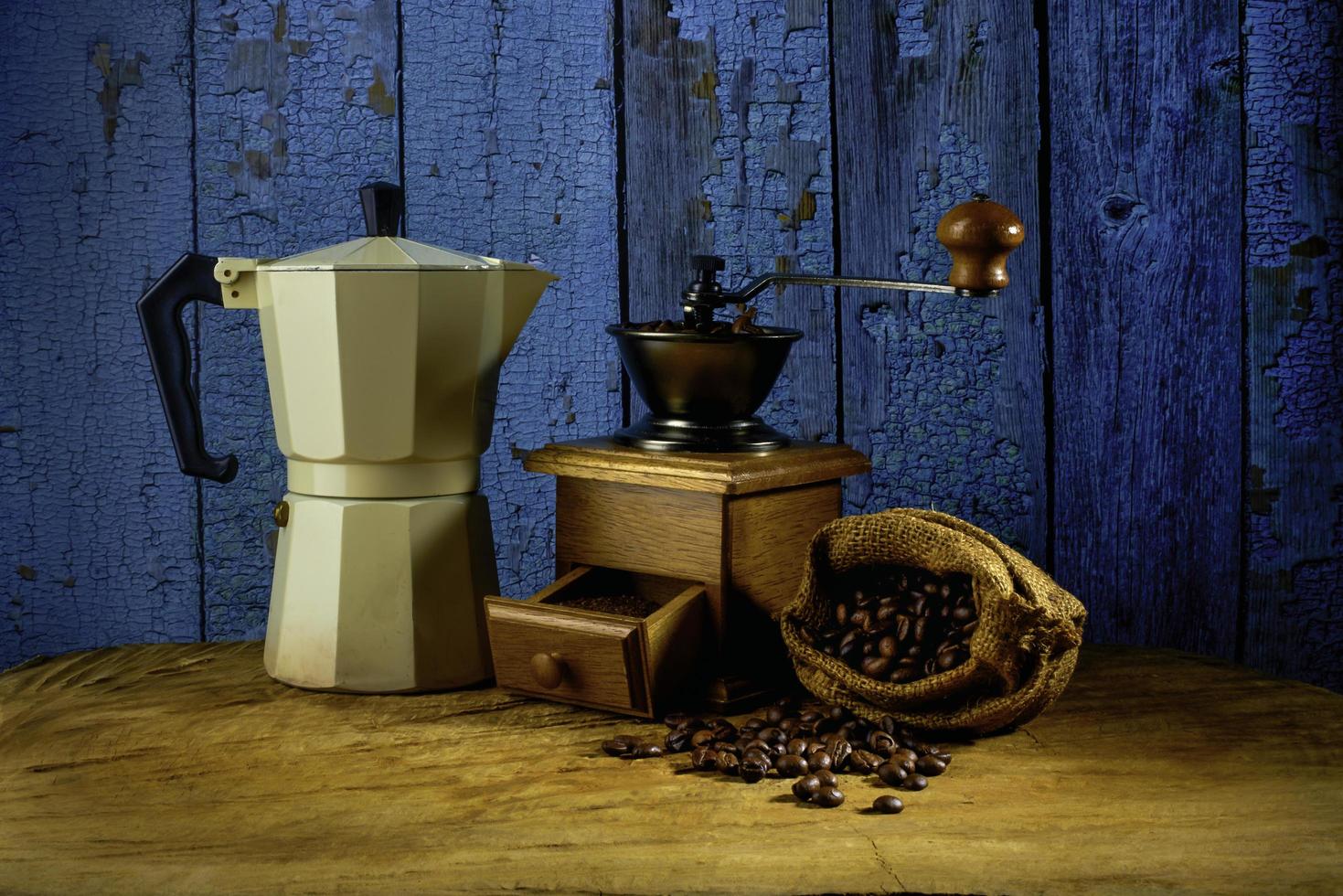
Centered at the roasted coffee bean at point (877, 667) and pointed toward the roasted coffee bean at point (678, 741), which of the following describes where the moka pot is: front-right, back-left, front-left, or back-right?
front-right

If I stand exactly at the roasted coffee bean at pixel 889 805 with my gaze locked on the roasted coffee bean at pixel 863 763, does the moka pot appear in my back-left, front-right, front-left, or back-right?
front-left

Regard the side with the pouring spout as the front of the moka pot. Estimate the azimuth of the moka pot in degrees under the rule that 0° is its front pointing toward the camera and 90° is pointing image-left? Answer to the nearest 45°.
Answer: approximately 270°
